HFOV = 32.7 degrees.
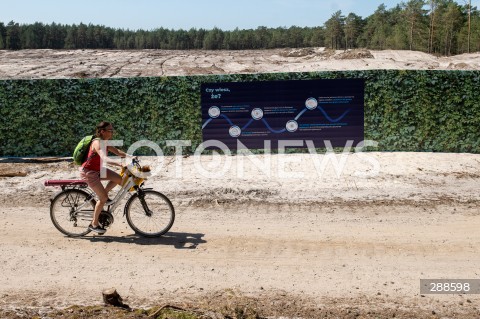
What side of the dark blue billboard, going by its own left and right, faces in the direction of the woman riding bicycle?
front

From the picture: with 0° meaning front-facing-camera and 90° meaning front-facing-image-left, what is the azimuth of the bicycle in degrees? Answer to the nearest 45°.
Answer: approximately 270°

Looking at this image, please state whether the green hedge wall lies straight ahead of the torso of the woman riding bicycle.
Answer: no

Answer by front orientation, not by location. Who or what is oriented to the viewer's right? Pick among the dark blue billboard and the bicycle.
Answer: the bicycle

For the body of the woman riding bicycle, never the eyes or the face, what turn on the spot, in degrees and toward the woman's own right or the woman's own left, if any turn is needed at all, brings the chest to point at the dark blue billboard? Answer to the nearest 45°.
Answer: approximately 45° to the woman's own left

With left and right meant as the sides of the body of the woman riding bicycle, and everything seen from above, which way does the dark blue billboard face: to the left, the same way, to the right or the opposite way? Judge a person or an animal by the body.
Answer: to the right

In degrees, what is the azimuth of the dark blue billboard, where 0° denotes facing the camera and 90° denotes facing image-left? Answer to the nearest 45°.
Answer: approximately 0°

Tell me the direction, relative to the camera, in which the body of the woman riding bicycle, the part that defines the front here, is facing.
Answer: to the viewer's right

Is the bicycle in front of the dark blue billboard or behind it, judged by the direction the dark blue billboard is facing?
in front

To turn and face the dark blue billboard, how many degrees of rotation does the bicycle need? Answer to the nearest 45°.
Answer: approximately 45° to its left
